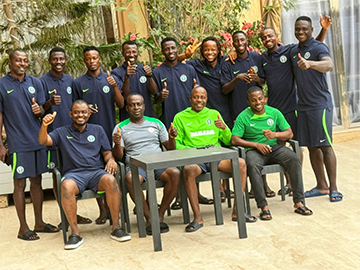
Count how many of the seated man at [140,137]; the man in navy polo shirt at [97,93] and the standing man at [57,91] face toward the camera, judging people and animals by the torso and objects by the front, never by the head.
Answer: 3

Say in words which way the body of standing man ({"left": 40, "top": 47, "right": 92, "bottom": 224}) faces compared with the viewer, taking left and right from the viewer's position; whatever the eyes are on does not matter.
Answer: facing the viewer

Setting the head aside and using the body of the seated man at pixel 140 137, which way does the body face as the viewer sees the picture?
toward the camera

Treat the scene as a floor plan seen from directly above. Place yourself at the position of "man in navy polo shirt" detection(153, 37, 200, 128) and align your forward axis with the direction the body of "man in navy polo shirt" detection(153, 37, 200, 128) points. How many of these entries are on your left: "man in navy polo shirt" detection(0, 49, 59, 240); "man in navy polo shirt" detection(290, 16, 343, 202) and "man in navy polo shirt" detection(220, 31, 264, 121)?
2

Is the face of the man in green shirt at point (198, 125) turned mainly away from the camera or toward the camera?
toward the camera

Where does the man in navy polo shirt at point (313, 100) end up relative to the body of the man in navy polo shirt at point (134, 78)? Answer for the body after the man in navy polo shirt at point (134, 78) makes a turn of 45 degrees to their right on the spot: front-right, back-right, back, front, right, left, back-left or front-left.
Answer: back-left

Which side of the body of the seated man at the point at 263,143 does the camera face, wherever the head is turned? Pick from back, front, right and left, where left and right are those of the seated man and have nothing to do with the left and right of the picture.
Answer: front

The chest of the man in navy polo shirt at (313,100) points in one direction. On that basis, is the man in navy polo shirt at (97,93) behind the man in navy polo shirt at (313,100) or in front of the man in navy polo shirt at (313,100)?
in front

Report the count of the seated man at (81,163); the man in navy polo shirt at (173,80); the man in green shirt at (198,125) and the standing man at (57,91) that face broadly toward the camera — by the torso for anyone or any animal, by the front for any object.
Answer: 4

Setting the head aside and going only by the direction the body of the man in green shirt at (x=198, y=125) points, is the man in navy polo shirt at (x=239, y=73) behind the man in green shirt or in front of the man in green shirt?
behind

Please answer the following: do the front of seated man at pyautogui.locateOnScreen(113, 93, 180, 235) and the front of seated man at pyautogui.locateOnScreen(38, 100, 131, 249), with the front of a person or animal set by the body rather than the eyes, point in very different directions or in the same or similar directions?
same or similar directions
